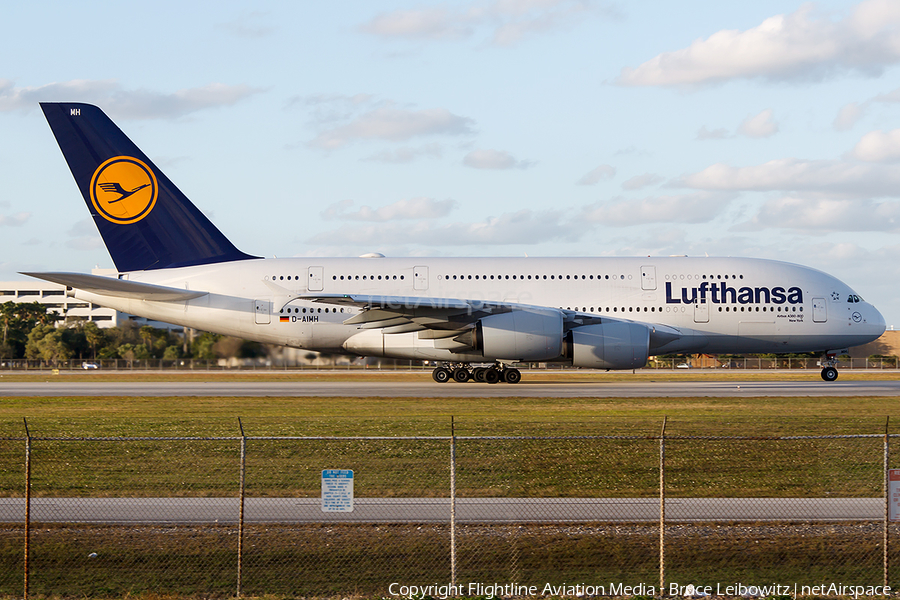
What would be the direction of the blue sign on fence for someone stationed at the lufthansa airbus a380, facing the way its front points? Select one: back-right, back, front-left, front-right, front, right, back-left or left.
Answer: right

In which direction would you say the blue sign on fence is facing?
toward the camera

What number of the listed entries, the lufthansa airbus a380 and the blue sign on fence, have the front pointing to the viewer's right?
1

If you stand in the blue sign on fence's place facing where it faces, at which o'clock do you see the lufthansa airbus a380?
The lufthansa airbus a380 is roughly at 6 o'clock from the blue sign on fence.

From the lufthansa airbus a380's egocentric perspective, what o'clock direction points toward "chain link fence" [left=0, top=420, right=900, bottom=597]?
The chain link fence is roughly at 3 o'clock from the lufthansa airbus a380.

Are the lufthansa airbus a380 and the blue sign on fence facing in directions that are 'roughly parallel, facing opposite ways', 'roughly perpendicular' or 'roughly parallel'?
roughly perpendicular

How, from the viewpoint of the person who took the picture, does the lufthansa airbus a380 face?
facing to the right of the viewer
